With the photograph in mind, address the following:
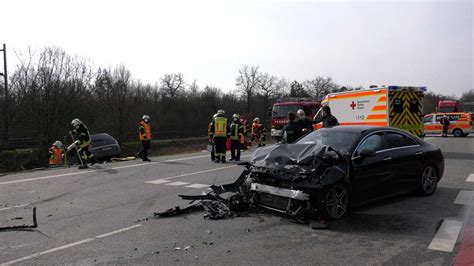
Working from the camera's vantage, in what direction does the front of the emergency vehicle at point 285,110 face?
facing the viewer and to the left of the viewer

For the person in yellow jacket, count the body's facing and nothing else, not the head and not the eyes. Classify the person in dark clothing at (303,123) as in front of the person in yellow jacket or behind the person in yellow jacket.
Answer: behind

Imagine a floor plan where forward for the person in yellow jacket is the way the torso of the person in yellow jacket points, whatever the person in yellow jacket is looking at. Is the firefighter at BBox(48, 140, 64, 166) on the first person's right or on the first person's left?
on the first person's left

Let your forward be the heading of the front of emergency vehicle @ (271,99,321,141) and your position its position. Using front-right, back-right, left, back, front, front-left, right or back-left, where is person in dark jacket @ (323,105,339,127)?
front-left

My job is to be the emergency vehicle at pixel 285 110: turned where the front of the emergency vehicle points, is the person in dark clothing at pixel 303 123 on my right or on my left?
on my left

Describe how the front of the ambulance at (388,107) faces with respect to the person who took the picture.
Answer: facing away from the viewer and to the left of the viewer

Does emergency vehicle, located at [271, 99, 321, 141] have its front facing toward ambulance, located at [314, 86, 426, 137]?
no

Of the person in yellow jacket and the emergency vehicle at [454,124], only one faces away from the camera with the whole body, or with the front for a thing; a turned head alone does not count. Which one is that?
the person in yellow jacket
